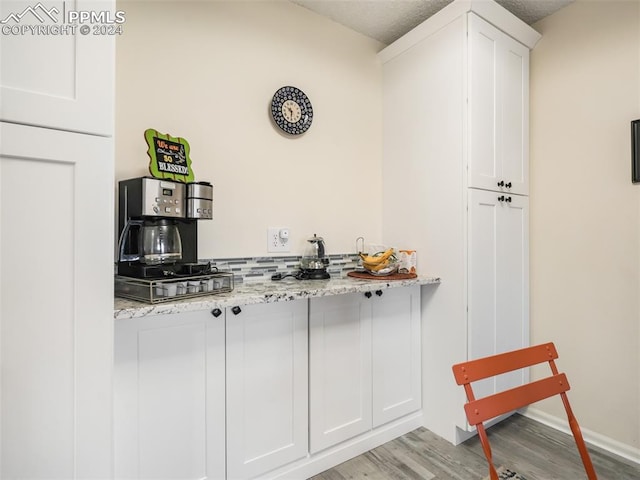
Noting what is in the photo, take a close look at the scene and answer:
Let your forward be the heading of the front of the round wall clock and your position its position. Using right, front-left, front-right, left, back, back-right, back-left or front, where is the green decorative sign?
right

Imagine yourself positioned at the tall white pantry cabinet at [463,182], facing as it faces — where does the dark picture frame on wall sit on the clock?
The dark picture frame on wall is roughly at 10 o'clock from the tall white pantry cabinet.

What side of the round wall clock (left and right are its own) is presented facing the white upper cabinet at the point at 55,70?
right

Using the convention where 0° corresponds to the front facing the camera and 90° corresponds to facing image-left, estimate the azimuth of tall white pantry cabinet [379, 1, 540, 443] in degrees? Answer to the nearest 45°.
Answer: approximately 315°

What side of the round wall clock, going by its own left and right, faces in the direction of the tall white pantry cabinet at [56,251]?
right

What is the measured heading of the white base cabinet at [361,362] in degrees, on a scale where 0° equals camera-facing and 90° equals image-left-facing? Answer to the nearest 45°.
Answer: approximately 315°

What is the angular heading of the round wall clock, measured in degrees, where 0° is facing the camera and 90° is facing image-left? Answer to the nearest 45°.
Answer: approximately 315°

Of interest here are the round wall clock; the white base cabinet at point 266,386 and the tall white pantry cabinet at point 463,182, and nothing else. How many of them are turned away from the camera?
0

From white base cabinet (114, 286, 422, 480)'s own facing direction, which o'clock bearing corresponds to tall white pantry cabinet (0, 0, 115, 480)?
The tall white pantry cabinet is roughly at 3 o'clock from the white base cabinet.

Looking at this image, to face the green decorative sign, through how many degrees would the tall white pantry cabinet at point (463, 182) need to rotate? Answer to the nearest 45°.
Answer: approximately 90° to its right

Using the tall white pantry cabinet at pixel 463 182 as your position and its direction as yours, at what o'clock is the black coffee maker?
The black coffee maker is roughly at 3 o'clock from the tall white pantry cabinet.

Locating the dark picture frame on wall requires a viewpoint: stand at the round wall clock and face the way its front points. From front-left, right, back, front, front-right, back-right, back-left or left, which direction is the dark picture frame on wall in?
front-left

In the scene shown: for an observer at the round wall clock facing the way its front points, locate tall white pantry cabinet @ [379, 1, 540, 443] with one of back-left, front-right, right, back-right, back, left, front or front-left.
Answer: front-left
